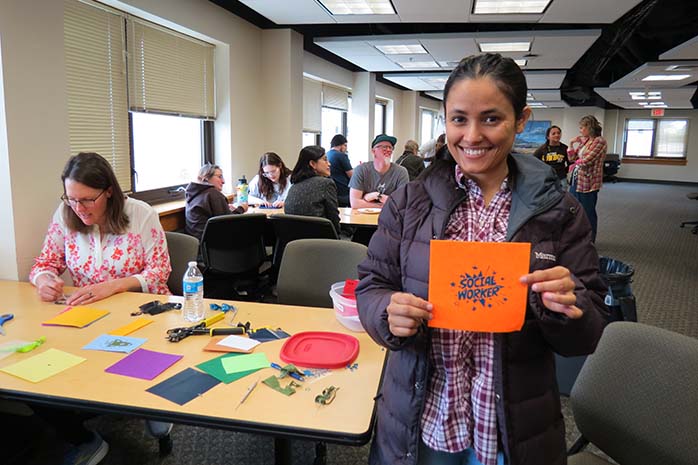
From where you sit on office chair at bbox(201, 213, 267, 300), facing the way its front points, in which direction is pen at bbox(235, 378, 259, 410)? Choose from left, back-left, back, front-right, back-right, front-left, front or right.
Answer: back

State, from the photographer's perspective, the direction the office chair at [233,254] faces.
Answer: facing away from the viewer

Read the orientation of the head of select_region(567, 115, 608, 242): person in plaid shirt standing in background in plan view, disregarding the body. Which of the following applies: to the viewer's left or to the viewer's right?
to the viewer's left

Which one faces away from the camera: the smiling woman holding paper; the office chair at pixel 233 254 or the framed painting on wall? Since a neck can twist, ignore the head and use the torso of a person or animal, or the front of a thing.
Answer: the office chair

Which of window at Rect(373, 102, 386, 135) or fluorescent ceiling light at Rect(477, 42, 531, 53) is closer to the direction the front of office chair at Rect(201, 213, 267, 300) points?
the window

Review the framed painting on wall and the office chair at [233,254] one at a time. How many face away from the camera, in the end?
1

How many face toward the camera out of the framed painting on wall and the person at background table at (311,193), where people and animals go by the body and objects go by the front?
1

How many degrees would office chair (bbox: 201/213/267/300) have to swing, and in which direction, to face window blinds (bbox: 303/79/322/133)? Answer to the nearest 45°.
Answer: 0° — it already faces it

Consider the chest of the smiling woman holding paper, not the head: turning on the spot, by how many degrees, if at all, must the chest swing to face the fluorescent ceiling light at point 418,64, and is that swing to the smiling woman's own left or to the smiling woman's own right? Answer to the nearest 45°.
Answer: approximately 180°

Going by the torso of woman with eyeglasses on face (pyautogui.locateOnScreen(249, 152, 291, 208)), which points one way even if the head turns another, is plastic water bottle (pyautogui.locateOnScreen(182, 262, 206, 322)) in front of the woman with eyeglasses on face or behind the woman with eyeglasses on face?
in front

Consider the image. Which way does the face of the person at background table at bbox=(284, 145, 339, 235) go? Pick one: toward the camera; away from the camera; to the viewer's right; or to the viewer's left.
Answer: to the viewer's right
